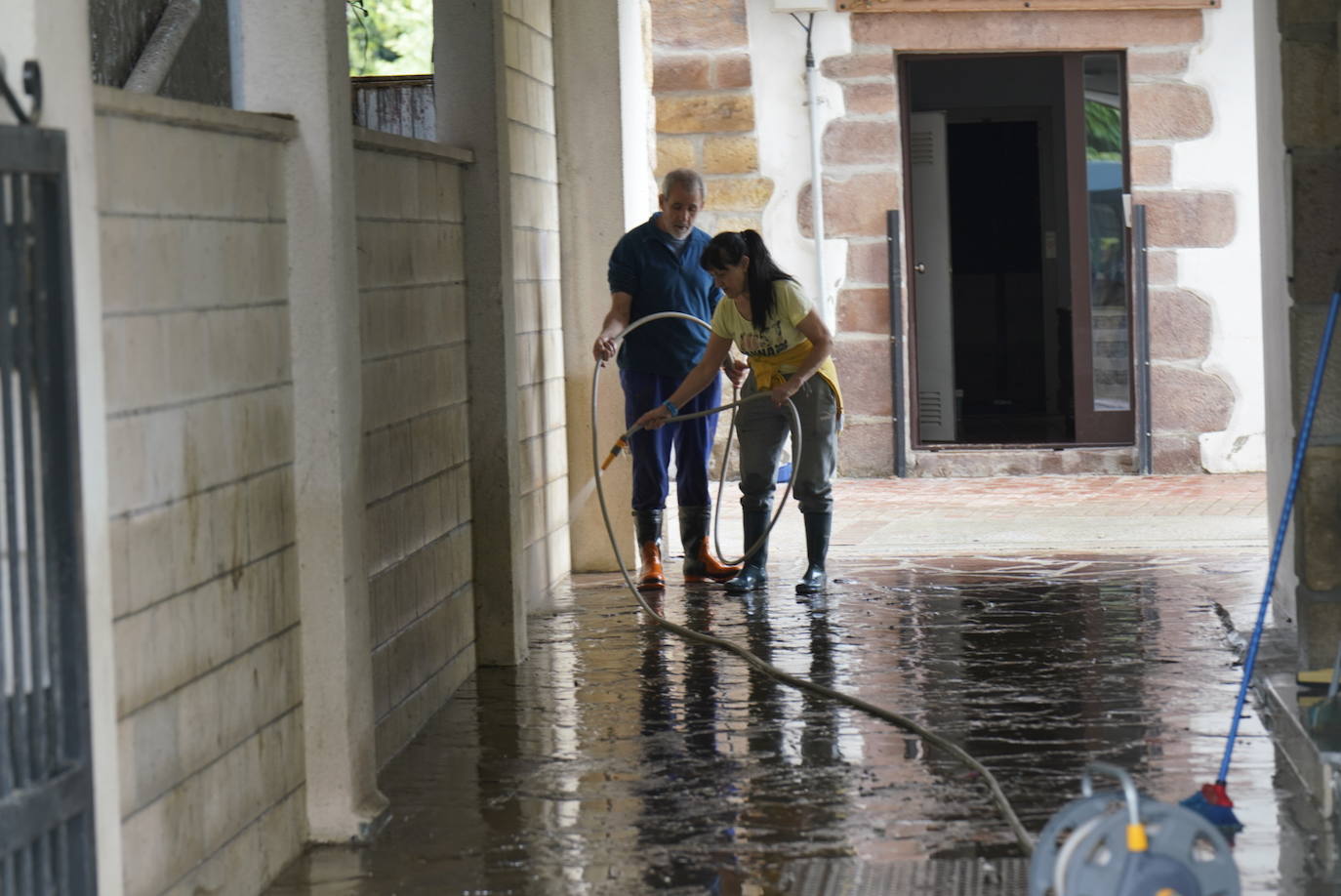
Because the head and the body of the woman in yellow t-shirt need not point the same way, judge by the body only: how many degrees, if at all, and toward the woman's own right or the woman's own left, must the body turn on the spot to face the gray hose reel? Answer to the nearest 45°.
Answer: approximately 45° to the woman's own left

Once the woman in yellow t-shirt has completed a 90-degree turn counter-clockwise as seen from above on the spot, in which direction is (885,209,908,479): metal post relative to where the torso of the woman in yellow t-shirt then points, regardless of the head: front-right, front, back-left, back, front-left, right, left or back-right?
back-left

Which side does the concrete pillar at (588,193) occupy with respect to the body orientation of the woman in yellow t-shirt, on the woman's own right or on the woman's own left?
on the woman's own right

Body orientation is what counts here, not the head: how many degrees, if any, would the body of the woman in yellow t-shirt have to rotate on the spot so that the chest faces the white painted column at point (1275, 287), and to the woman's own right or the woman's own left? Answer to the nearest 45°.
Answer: approximately 90° to the woman's own left

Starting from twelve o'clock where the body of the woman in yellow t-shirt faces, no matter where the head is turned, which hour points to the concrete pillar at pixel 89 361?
The concrete pillar is roughly at 11 o'clock from the woman in yellow t-shirt.

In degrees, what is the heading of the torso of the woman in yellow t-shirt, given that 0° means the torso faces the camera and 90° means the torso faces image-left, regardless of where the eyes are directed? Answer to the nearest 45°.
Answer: approximately 45°
